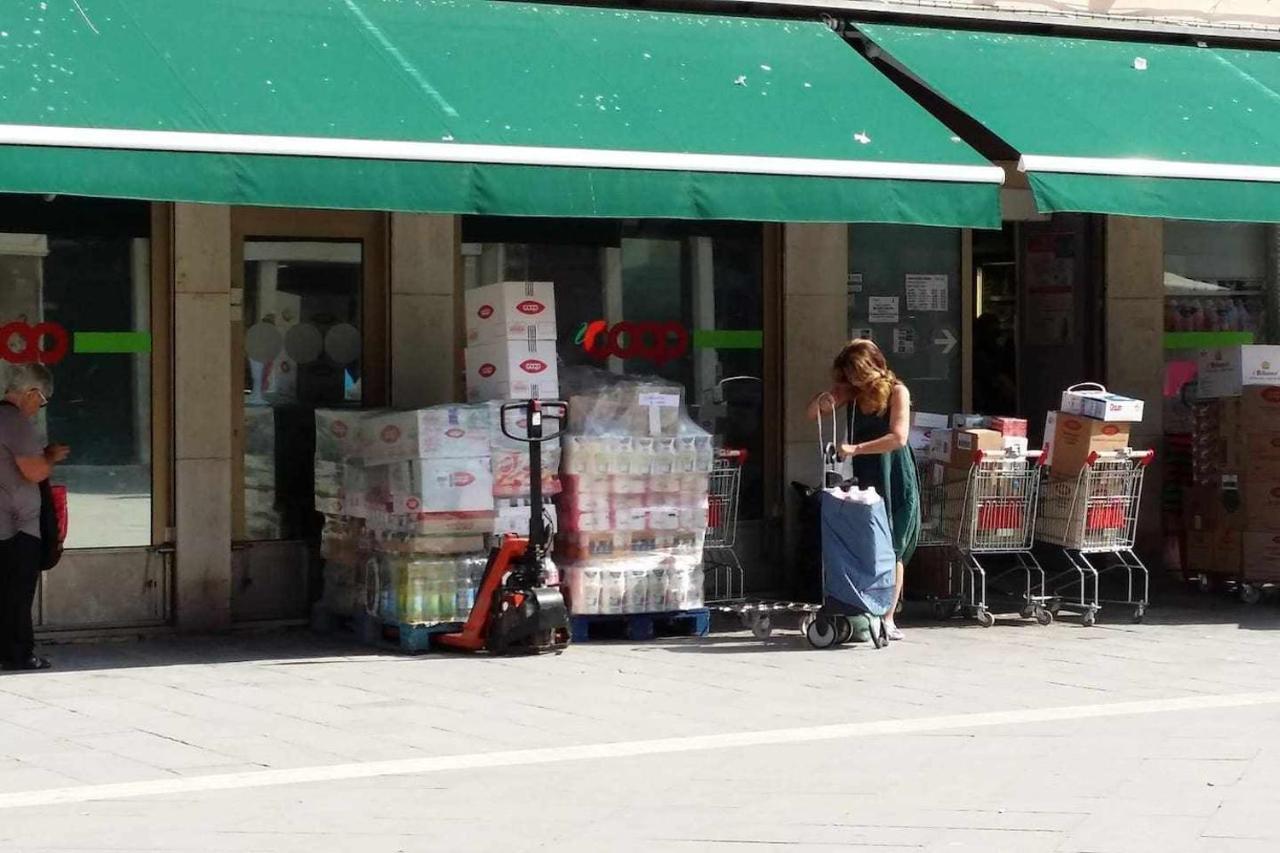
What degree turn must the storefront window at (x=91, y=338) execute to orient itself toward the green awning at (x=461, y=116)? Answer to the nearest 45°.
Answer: approximately 45° to its left

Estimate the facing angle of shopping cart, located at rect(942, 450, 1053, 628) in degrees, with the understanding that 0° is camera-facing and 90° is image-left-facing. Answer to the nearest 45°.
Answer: approximately 135°

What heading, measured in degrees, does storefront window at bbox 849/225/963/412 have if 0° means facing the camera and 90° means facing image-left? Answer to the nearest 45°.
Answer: approximately 0°

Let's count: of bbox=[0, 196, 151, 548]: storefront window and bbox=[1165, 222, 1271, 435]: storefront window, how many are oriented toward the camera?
2

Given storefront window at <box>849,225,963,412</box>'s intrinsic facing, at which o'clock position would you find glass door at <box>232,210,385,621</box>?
The glass door is roughly at 2 o'clock from the storefront window.

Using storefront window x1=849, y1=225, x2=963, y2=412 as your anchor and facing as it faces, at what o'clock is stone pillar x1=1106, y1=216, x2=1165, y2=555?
The stone pillar is roughly at 8 o'clock from the storefront window.

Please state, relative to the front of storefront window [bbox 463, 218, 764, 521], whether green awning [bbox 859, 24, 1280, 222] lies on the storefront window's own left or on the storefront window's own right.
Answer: on the storefront window's own left
